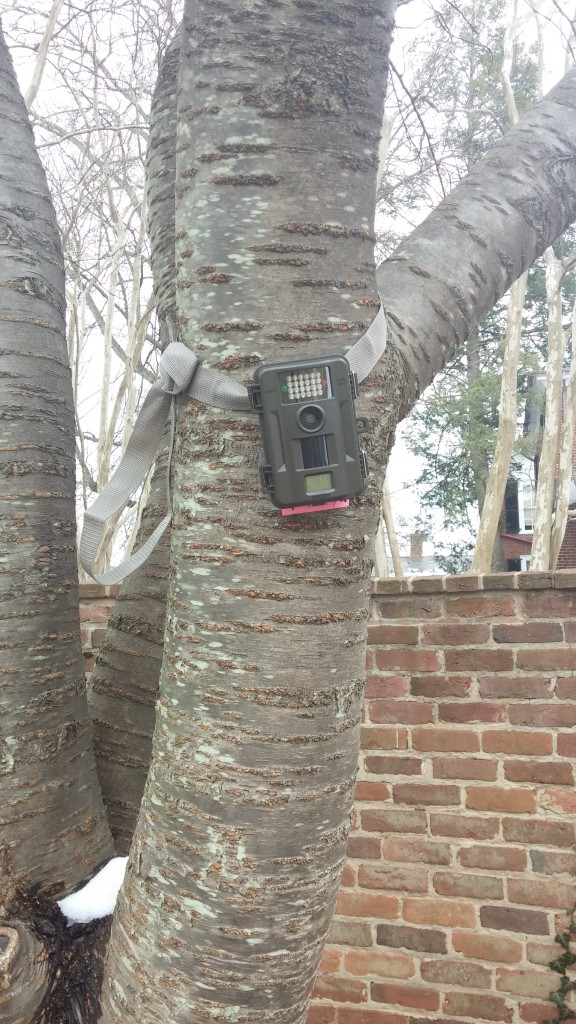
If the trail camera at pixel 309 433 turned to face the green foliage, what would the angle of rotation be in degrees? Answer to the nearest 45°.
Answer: approximately 180°

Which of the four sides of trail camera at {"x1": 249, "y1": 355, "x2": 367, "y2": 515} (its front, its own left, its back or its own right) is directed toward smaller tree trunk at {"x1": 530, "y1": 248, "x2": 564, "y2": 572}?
back

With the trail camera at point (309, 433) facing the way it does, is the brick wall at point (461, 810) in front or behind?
behind

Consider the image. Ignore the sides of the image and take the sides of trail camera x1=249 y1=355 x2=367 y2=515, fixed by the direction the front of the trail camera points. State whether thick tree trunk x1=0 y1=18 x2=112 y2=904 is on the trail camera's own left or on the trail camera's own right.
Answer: on the trail camera's own right

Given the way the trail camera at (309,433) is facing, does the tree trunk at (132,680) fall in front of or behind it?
behind

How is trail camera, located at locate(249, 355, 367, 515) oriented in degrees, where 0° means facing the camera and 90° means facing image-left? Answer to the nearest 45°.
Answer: approximately 0°

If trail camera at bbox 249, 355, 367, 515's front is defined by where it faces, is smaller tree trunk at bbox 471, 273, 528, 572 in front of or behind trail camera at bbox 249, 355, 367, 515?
behind
